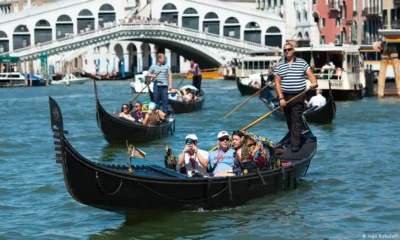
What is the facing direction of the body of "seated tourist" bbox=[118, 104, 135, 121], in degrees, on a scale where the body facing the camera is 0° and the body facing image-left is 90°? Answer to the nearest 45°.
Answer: approximately 315°

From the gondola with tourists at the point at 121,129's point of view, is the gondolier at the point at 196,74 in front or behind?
behind

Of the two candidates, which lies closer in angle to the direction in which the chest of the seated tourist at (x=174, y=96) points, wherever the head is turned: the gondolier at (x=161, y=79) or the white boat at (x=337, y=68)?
the gondolier

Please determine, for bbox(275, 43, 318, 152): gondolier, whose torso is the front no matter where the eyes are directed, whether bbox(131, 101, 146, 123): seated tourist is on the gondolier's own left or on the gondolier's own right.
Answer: on the gondolier's own right

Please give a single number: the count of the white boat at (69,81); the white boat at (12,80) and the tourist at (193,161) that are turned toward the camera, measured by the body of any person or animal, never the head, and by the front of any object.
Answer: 1

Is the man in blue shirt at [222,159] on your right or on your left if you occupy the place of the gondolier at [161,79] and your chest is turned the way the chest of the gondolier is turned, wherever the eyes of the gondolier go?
on your left

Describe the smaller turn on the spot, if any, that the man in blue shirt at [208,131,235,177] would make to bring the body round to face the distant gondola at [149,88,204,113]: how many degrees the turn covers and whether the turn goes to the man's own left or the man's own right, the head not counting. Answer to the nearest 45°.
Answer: approximately 180°

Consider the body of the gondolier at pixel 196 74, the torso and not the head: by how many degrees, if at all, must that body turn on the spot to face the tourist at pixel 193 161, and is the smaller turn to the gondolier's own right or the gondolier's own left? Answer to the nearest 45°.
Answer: approximately 45° to the gondolier's own left
